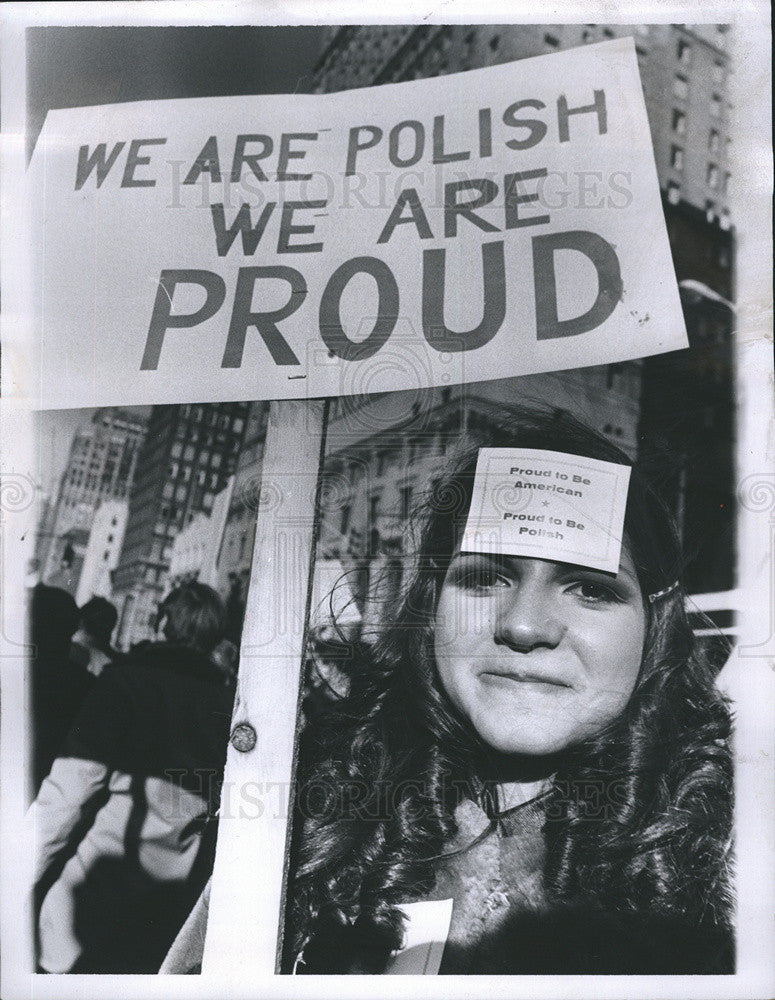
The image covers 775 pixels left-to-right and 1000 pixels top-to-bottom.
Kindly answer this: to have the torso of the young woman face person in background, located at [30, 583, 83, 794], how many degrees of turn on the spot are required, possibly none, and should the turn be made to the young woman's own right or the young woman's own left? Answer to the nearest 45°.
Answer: approximately 90° to the young woman's own right

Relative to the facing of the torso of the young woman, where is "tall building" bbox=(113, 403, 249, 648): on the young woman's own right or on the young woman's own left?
on the young woman's own right

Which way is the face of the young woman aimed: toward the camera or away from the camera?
toward the camera

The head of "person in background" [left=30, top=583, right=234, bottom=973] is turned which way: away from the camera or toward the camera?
away from the camera

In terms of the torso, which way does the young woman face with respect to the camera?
toward the camera

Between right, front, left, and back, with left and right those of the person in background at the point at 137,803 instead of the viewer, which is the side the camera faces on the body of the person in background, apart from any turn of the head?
back
